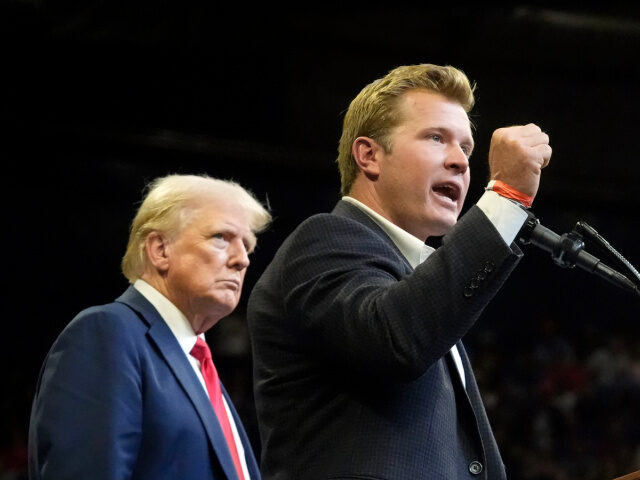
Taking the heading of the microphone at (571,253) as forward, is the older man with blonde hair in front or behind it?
in front

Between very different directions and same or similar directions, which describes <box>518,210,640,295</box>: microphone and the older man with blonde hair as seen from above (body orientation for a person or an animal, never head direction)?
very different directions

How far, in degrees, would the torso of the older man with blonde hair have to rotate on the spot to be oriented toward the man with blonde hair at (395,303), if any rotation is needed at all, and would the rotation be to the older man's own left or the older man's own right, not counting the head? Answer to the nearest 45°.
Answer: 0° — they already face them

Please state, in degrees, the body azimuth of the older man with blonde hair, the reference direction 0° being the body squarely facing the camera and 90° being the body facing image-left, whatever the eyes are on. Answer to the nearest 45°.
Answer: approximately 315°

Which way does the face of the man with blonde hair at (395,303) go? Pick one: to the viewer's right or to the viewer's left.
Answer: to the viewer's right

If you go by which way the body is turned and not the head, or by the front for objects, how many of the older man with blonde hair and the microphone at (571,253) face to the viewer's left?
1

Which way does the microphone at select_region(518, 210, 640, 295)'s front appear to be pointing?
to the viewer's left
